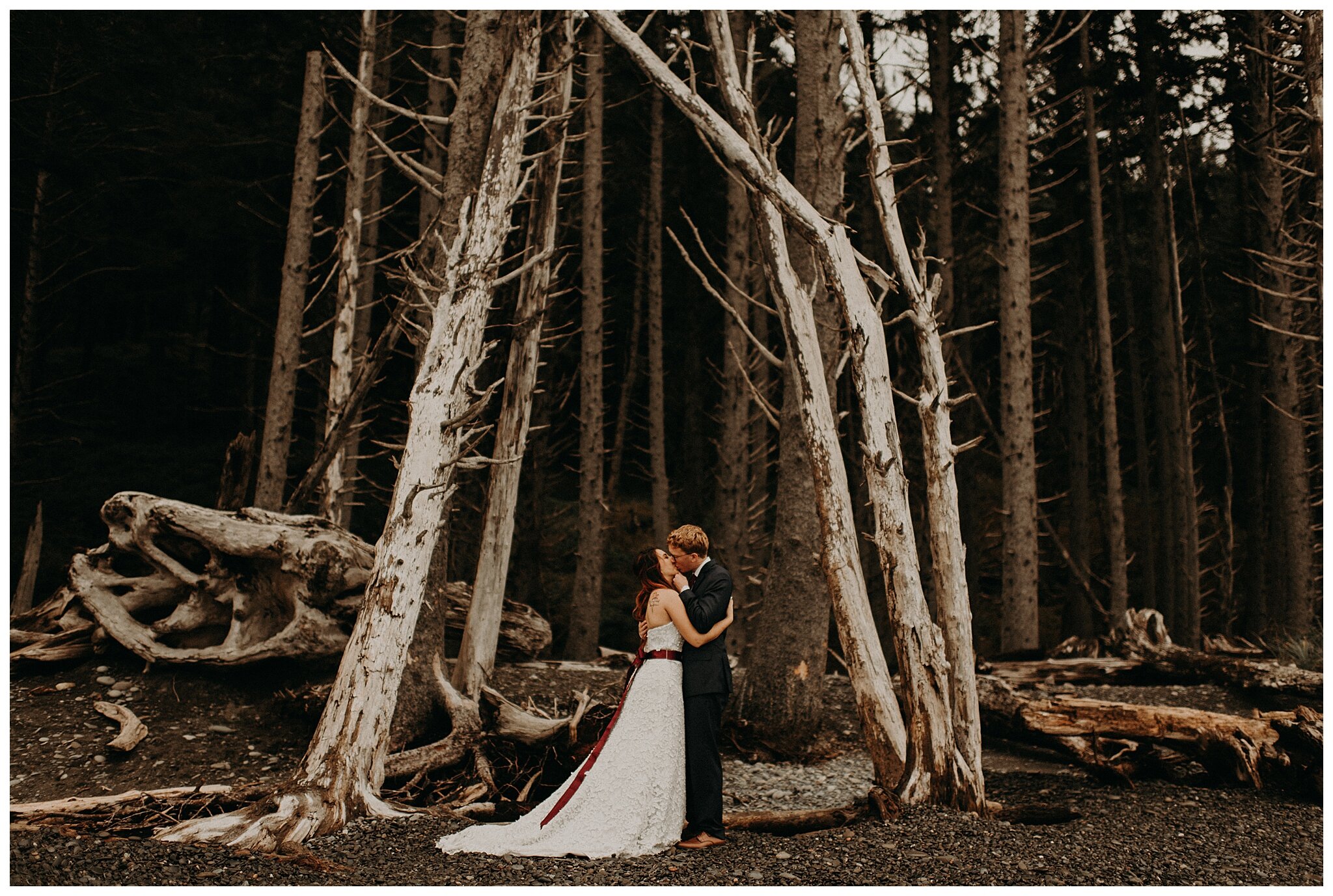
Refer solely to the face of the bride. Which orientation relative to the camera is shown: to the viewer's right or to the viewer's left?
to the viewer's right

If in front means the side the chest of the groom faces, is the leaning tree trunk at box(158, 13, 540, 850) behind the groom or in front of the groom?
in front

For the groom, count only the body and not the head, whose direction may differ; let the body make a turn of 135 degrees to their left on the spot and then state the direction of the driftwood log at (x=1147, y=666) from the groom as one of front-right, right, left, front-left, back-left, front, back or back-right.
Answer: left

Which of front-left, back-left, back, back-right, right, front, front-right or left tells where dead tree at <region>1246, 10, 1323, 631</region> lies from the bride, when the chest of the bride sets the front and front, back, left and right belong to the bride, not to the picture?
front-left

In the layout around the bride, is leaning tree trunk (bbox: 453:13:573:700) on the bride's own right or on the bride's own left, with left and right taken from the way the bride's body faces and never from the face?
on the bride's own left

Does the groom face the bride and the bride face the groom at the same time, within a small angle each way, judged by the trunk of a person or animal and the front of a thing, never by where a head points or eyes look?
yes

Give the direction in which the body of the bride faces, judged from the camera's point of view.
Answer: to the viewer's right

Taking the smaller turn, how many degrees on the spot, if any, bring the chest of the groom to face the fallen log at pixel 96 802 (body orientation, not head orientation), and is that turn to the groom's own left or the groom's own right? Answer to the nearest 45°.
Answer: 0° — they already face it

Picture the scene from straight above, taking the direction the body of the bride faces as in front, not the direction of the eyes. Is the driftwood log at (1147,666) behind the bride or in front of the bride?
in front

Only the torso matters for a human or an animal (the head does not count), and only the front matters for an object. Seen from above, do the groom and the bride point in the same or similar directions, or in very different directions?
very different directions

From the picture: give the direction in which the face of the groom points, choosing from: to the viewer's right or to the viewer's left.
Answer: to the viewer's left

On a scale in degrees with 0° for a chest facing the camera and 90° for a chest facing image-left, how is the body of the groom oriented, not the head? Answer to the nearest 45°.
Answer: approximately 90°

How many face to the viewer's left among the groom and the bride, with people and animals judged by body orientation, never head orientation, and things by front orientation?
1
